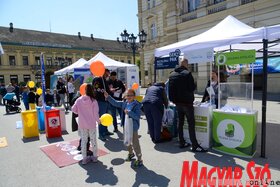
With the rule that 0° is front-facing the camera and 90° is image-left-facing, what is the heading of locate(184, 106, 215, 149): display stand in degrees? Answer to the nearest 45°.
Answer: approximately 45°

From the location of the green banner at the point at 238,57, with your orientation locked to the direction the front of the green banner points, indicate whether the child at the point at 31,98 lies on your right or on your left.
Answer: on your right

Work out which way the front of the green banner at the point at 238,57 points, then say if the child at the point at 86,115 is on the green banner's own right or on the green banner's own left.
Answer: on the green banner's own right

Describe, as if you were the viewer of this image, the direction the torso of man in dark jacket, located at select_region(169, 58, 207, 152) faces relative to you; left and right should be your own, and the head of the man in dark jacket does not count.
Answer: facing away from the viewer and to the right of the viewer

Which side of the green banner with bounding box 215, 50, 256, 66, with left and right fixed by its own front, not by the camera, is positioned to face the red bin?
right

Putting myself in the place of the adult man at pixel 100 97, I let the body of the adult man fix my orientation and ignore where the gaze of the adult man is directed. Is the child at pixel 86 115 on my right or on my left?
on my right
